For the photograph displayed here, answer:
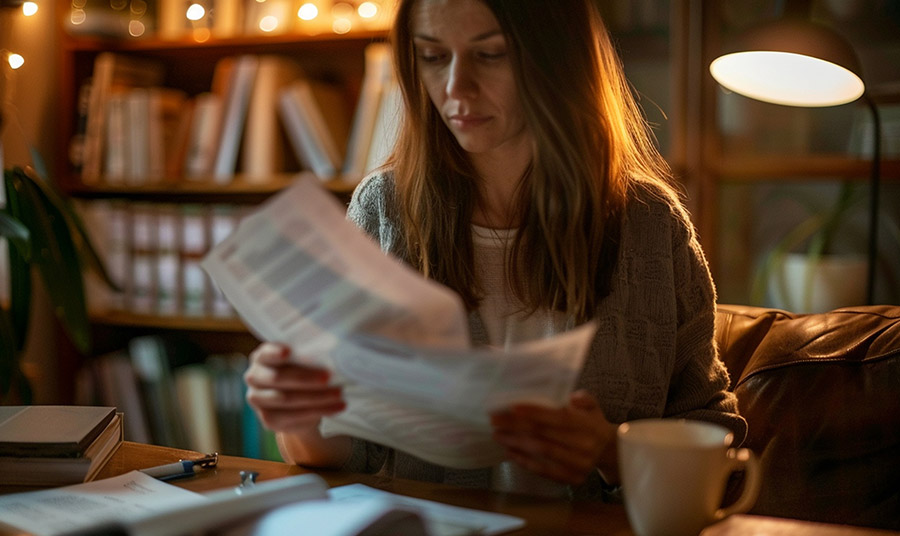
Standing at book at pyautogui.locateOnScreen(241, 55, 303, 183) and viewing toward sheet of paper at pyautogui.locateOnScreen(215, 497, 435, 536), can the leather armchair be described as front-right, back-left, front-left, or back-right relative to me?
front-left

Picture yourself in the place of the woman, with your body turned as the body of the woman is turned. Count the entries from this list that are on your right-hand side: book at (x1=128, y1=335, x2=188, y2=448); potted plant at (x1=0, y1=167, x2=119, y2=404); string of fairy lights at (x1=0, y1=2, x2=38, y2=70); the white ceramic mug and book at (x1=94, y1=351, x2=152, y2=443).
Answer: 4

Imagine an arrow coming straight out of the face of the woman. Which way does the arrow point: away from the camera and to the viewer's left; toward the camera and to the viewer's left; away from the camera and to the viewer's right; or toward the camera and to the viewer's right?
toward the camera and to the viewer's left

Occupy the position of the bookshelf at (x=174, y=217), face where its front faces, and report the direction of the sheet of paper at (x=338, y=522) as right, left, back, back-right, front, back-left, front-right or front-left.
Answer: front

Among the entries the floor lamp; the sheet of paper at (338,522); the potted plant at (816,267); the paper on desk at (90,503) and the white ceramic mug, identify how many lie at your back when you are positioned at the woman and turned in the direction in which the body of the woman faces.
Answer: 2

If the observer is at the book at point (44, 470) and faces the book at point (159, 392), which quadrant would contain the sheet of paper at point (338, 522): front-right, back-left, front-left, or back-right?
back-right

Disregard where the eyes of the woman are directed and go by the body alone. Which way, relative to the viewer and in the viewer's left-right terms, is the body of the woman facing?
facing the viewer and to the left of the viewer

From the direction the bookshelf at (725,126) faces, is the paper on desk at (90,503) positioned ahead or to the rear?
ahead

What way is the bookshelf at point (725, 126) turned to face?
toward the camera

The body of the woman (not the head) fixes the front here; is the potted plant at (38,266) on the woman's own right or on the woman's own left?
on the woman's own right

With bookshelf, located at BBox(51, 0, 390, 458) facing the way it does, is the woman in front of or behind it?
in front

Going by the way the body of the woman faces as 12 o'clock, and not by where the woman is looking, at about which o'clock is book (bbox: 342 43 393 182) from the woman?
The book is roughly at 4 o'clock from the woman.
